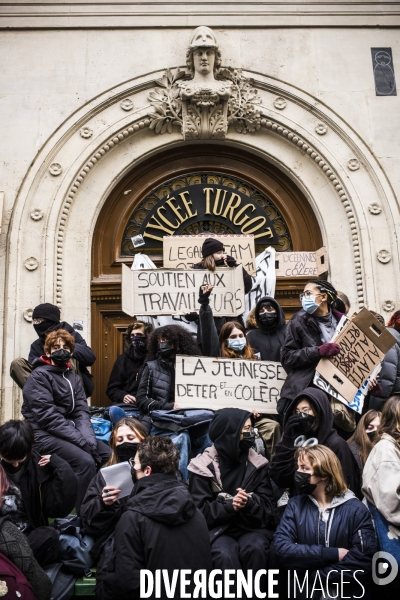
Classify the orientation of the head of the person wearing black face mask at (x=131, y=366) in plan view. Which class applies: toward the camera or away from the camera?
toward the camera

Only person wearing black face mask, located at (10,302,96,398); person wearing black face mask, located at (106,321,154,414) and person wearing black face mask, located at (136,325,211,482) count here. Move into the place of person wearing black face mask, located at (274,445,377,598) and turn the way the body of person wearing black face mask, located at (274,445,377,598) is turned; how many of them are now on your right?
3

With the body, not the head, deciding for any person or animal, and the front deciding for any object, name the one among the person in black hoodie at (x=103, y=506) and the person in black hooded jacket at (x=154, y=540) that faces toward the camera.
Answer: the person in black hoodie at (x=103, y=506)

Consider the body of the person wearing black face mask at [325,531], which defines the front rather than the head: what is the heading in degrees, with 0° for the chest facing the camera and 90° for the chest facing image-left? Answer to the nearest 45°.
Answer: approximately 45°

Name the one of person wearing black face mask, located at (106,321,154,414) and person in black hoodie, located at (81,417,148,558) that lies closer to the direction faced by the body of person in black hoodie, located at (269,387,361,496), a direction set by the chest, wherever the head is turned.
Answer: the person in black hoodie

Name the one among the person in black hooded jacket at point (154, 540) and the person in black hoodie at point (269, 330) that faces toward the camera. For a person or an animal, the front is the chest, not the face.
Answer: the person in black hoodie at point (269, 330)

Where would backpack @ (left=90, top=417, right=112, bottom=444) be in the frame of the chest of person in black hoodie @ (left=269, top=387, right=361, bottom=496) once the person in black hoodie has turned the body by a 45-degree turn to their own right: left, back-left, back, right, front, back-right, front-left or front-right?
front-right

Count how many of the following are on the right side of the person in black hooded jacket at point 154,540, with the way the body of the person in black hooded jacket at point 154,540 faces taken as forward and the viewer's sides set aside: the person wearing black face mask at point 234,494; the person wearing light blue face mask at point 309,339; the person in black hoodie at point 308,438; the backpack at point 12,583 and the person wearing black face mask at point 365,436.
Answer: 4

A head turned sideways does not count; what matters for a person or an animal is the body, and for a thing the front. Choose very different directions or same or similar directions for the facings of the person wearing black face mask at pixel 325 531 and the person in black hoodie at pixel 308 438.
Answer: same or similar directions

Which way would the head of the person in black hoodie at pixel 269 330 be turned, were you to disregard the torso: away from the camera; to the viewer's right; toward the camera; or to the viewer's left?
toward the camera

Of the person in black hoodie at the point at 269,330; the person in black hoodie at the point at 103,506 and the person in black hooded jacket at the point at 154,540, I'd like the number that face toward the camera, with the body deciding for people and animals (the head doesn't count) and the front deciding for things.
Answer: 2

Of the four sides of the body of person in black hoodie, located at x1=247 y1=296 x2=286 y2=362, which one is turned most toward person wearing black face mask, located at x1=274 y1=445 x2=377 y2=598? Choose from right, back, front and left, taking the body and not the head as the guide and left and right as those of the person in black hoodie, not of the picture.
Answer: front

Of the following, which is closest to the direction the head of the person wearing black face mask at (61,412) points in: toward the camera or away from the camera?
toward the camera

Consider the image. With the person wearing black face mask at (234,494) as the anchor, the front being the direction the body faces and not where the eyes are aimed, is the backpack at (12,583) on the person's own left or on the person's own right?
on the person's own right

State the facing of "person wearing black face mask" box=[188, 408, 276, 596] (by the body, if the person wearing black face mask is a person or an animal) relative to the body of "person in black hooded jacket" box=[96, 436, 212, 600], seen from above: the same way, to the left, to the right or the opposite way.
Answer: the opposite way

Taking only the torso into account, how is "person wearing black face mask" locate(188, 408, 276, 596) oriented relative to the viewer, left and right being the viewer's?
facing the viewer and to the right of the viewer

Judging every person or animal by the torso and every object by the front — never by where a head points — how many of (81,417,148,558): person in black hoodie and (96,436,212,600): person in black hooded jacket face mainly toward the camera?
1
